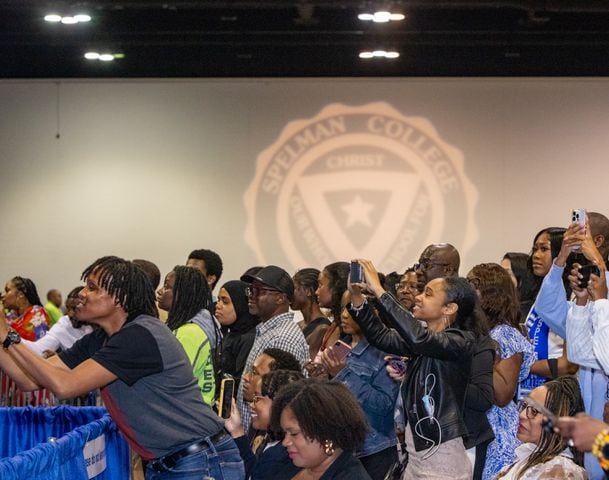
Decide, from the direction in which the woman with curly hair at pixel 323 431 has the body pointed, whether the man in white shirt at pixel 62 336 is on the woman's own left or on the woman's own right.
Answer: on the woman's own right

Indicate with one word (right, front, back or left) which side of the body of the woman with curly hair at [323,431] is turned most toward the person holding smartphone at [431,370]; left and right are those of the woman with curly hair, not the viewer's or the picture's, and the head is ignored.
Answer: back

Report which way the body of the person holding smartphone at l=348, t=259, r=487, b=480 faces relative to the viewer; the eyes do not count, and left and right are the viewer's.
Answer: facing to the left of the viewer

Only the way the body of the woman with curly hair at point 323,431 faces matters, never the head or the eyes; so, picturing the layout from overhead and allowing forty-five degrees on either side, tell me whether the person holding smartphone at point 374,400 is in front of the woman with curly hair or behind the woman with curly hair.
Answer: behind

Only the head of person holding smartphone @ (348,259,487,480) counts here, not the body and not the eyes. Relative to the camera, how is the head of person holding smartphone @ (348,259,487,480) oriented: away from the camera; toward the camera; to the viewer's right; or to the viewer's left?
to the viewer's left
